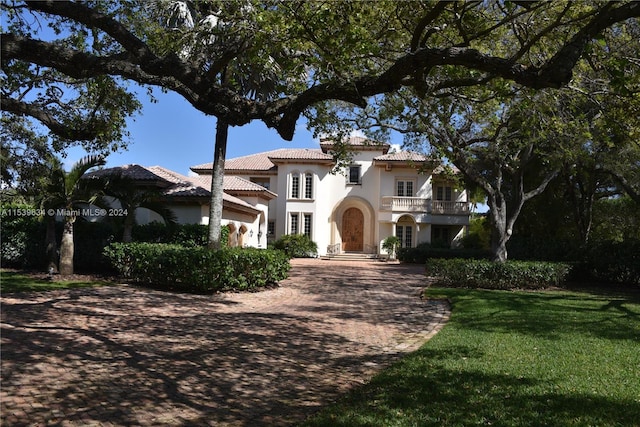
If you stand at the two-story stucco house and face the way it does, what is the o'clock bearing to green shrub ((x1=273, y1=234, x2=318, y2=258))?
The green shrub is roughly at 2 o'clock from the two-story stucco house.

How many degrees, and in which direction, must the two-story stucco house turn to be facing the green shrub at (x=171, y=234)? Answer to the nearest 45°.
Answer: approximately 45° to its right

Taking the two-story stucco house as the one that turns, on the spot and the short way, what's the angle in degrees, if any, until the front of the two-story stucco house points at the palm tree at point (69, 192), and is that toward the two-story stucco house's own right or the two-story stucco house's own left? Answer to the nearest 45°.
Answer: approximately 45° to the two-story stucco house's own right

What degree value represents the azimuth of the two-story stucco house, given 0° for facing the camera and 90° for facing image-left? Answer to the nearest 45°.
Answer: approximately 0°

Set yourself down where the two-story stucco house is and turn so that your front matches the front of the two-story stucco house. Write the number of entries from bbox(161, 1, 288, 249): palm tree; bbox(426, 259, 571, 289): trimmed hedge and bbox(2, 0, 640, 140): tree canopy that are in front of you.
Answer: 3

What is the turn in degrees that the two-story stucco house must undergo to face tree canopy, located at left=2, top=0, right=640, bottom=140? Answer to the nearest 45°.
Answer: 0° — it already faces it
